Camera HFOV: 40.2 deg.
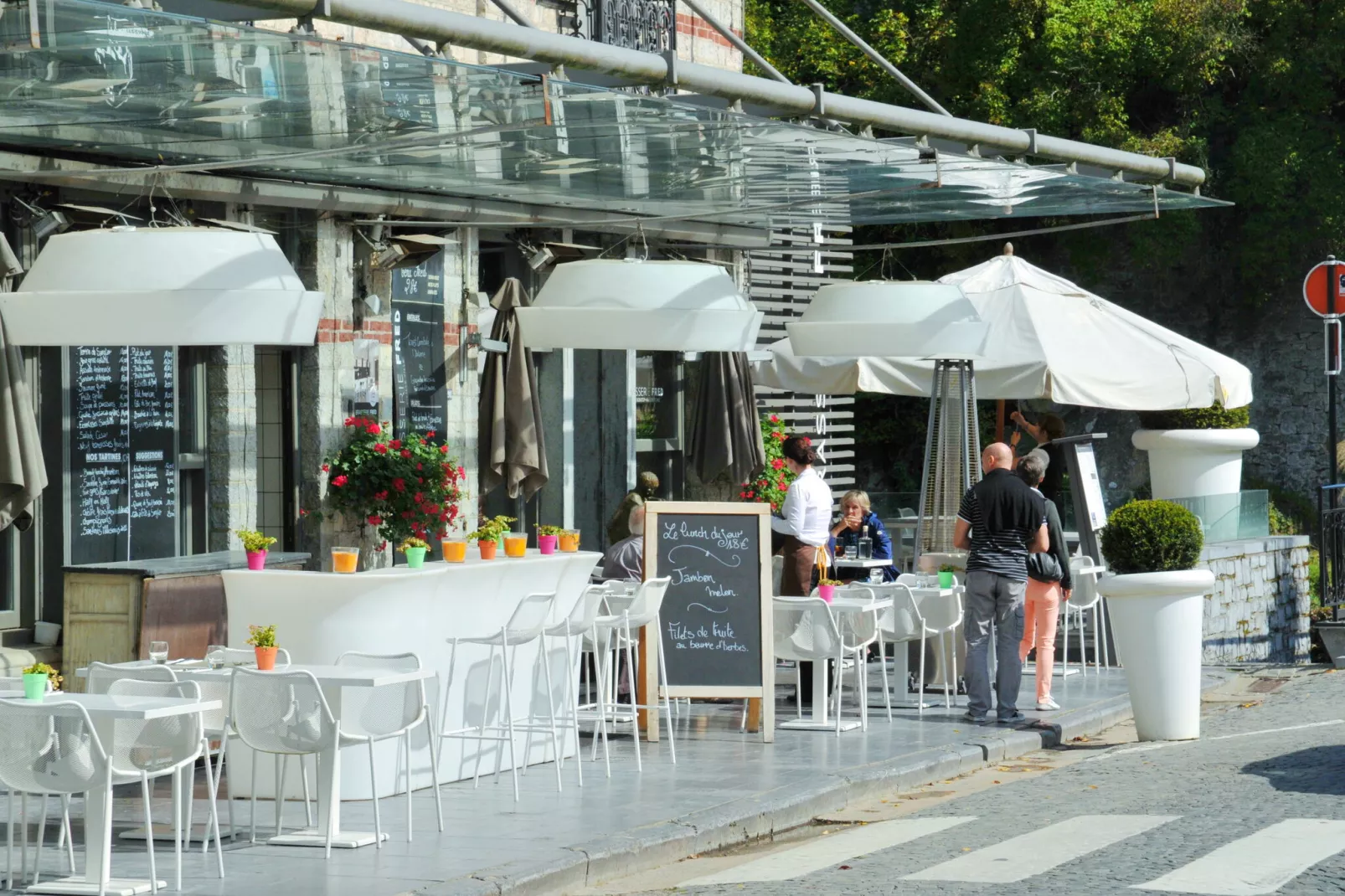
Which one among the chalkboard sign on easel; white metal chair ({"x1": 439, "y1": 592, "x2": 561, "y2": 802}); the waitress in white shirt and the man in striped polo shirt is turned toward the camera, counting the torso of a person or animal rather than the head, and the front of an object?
the chalkboard sign on easel

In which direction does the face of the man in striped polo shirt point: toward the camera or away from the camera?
away from the camera

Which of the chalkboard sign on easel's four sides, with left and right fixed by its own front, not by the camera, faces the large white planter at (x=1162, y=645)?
left

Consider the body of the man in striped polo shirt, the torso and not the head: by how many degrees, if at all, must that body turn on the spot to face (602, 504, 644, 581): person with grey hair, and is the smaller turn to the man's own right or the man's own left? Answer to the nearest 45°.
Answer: approximately 90° to the man's own left

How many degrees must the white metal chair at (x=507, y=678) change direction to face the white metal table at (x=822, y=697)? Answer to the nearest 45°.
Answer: approximately 90° to its right

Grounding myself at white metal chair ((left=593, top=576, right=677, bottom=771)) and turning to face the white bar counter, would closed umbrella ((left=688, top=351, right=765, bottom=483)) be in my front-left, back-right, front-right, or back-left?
back-right

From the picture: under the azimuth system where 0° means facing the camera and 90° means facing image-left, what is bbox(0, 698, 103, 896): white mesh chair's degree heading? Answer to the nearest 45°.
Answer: approximately 225°

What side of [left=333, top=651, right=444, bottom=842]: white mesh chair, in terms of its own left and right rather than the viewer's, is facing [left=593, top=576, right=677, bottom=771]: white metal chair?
back

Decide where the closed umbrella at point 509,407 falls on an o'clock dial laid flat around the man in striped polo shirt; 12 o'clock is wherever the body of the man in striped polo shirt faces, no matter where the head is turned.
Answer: The closed umbrella is roughly at 10 o'clock from the man in striped polo shirt.

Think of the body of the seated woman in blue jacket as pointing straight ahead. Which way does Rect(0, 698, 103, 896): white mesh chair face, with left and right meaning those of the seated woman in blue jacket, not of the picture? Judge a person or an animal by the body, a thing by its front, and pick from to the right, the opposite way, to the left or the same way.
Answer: the opposite way
